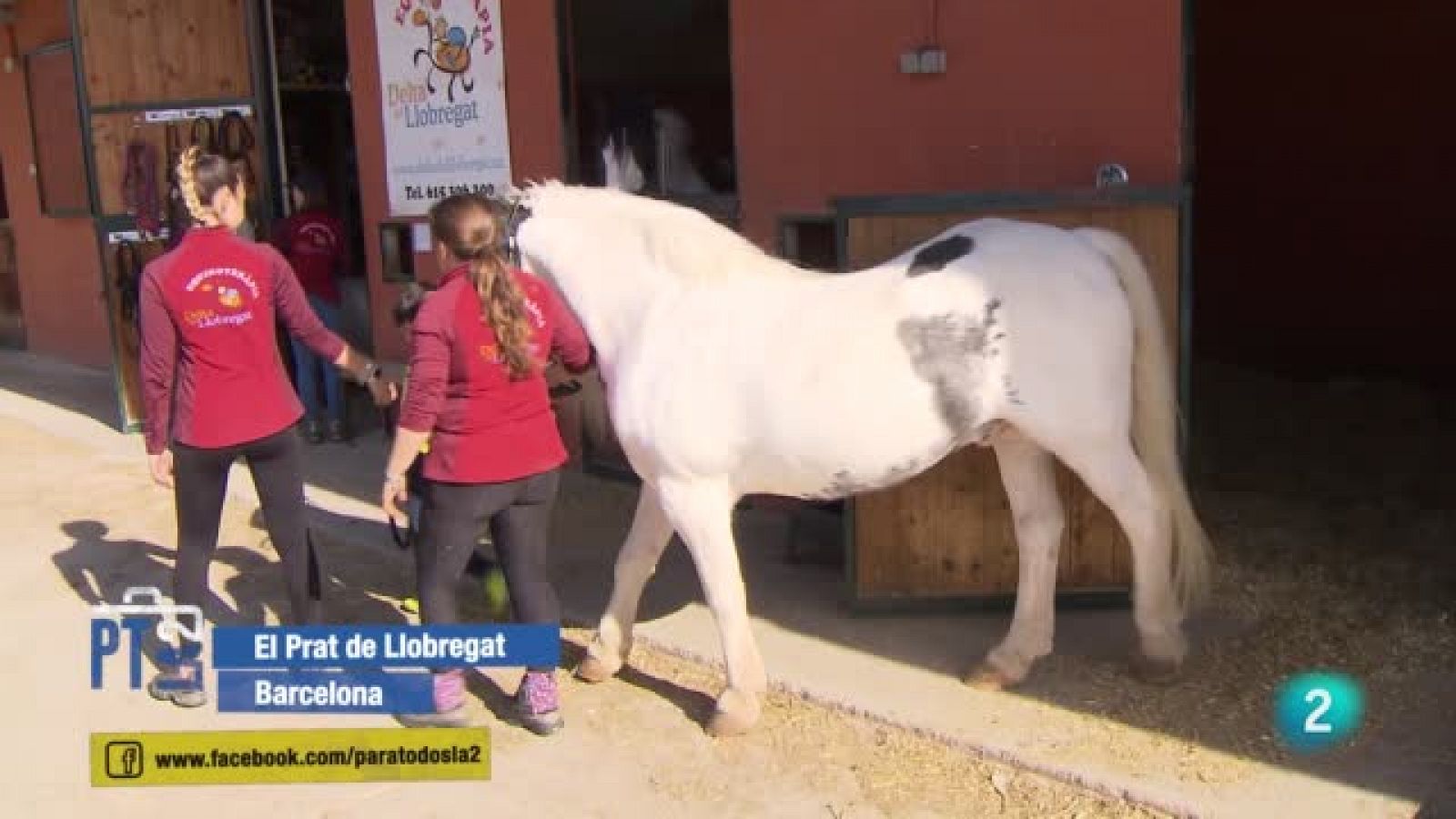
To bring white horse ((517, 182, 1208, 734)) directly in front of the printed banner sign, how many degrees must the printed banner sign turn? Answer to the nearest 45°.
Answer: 0° — it already faces it

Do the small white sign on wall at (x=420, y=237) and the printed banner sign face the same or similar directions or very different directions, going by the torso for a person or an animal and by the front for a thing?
same or similar directions

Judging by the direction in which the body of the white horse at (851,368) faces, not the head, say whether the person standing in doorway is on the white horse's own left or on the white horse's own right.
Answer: on the white horse's own right

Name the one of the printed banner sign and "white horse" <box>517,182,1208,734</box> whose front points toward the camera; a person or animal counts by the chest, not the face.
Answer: the printed banner sign

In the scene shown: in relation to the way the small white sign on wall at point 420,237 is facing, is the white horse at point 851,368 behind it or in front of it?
in front

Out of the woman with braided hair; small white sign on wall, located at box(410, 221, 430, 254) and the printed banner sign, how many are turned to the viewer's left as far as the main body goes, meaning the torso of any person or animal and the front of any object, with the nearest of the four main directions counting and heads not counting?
0

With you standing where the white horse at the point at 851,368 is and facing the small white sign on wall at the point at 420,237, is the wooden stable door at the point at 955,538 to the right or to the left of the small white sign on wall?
right

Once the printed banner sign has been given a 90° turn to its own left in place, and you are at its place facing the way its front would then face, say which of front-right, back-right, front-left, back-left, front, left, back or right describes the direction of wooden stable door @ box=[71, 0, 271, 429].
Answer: back-left

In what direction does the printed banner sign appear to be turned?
toward the camera

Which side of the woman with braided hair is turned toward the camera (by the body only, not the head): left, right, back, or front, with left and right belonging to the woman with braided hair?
back

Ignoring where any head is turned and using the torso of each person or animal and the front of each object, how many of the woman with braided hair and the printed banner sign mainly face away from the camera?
1

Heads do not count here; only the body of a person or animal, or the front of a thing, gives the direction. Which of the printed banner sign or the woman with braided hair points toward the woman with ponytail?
the printed banner sign

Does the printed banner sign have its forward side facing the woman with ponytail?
yes

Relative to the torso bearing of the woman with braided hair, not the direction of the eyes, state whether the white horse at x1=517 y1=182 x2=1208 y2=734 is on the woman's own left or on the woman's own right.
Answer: on the woman's own right

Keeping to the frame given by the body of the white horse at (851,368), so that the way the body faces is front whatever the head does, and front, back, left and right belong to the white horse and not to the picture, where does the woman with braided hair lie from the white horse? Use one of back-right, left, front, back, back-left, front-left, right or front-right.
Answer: front

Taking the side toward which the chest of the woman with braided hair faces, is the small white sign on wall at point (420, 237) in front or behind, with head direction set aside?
in front

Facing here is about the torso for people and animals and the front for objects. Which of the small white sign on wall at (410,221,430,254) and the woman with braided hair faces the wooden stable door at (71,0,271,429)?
the woman with braided hair

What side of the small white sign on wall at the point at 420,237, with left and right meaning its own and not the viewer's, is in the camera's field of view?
front

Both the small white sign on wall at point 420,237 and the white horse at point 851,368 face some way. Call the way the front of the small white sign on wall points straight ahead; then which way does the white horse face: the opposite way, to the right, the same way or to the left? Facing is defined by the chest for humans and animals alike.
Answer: to the right

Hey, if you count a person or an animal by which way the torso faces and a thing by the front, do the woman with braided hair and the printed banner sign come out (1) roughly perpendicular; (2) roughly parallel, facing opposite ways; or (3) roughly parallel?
roughly parallel, facing opposite ways

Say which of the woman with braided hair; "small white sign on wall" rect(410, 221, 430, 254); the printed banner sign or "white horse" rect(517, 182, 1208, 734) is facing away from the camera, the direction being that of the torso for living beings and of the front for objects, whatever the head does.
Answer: the woman with braided hair
